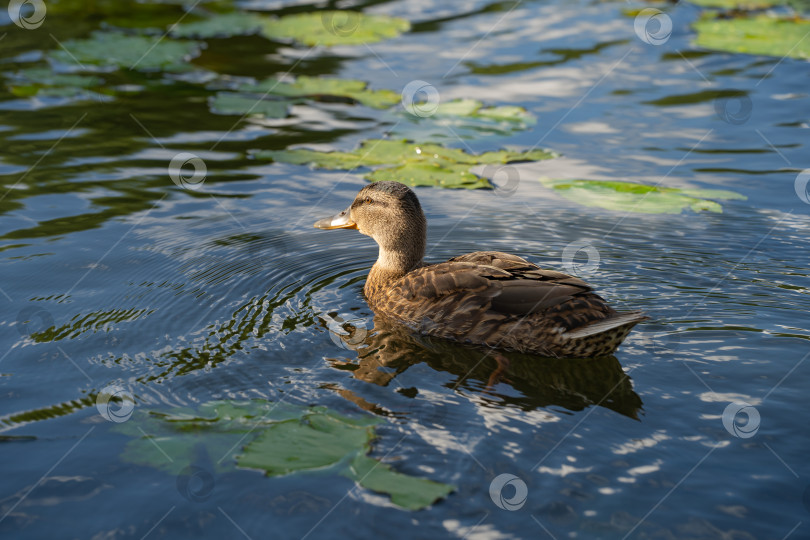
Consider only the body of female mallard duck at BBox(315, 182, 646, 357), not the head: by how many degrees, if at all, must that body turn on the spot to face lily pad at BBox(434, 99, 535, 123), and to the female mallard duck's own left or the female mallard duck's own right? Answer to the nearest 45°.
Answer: approximately 90° to the female mallard duck's own right

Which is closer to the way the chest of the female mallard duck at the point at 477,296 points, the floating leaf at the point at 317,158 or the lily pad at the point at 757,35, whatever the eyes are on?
the floating leaf

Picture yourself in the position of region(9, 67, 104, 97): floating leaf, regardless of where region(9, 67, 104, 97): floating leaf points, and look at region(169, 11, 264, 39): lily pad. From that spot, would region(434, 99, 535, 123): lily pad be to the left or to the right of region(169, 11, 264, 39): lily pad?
right

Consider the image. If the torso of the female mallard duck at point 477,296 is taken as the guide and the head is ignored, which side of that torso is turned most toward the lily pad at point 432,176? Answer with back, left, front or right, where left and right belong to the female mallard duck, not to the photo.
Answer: right

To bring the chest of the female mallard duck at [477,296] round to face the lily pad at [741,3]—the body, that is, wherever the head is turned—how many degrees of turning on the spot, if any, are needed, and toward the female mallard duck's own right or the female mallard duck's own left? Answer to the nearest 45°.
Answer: approximately 135° to the female mallard duck's own right

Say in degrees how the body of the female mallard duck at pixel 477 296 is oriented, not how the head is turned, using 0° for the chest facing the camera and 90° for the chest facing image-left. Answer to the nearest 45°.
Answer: approximately 90°

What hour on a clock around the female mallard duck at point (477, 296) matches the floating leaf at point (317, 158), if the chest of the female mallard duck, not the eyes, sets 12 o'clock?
The floating leaf is roughly at 2 o'clock from the female mallard duck.

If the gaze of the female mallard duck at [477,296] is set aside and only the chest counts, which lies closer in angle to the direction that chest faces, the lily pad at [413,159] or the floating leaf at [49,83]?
the floating leaf

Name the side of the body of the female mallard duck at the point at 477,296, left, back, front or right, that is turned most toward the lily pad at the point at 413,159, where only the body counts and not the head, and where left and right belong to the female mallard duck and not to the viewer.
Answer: right
